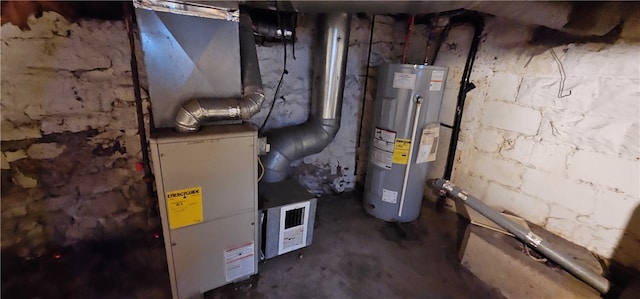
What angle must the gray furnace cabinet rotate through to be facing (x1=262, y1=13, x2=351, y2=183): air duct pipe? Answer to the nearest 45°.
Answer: approximately 135° to its left

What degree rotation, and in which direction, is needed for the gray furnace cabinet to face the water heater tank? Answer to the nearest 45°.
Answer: approximately 90° to its left

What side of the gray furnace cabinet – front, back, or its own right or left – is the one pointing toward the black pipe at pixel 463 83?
left

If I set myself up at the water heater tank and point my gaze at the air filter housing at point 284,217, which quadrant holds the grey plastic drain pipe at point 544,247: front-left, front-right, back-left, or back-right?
back-left

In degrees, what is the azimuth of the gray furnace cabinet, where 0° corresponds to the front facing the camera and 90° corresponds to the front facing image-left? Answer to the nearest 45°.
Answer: approximately 0°

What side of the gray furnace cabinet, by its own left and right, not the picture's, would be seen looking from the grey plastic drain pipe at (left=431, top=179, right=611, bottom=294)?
left
